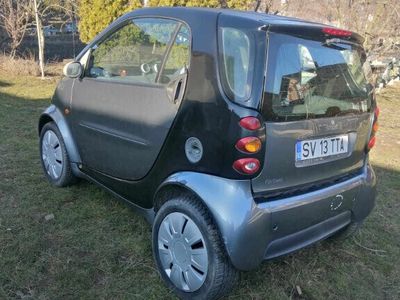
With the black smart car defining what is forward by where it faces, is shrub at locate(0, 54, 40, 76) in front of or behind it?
in front

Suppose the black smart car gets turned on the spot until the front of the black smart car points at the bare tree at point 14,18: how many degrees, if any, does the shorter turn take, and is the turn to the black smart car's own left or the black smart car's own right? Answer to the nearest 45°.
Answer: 0° — it already faces it

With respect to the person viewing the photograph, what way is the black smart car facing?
facing away from the viewer and to the left of the viewer
